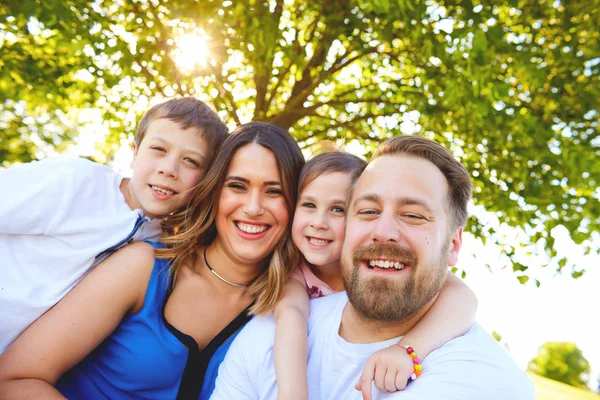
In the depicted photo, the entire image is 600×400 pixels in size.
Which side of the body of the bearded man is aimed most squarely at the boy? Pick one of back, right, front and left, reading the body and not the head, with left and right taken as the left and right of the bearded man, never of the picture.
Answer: right

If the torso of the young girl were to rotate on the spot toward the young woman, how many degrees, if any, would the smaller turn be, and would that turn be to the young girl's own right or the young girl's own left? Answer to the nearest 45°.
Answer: approximately 90° to the young girl's own right

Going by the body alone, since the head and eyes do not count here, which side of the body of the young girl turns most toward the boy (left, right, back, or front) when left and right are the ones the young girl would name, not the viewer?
right

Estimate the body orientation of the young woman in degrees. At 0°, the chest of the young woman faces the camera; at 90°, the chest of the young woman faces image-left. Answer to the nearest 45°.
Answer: approximately 315°
